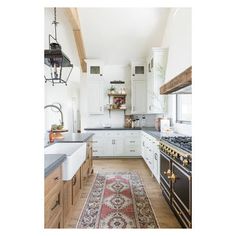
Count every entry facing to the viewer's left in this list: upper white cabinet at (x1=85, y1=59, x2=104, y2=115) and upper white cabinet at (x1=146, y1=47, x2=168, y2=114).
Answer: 1

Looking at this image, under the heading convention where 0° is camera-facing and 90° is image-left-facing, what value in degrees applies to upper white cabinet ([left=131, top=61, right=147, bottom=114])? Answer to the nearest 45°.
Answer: approximately 0°

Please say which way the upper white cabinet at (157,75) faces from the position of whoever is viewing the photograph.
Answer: facing to the left of the viewer

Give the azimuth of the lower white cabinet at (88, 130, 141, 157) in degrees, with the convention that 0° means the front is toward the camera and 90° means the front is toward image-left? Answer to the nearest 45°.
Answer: approximately 0°

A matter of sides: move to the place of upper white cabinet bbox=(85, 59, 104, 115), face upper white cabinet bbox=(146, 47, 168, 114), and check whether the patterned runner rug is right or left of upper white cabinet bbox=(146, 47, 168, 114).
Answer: right

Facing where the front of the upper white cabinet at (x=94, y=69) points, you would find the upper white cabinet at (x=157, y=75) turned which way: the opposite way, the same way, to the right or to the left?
to the right
